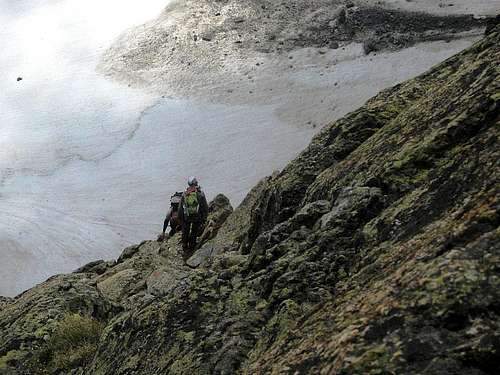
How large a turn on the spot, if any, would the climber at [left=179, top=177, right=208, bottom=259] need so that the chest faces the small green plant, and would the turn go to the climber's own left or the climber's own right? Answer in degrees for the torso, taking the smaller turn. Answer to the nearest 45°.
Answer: approximately 180°

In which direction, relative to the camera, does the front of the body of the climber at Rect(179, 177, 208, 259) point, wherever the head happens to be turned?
away from the camera
